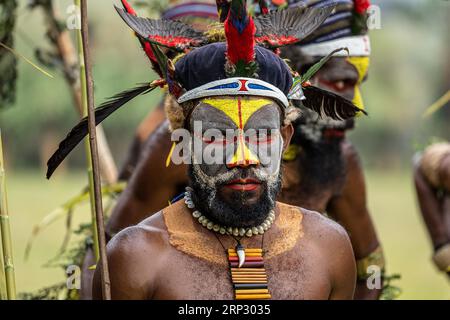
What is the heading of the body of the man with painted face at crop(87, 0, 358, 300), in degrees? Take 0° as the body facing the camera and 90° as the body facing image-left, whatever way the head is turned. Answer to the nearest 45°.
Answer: approximately 0°
